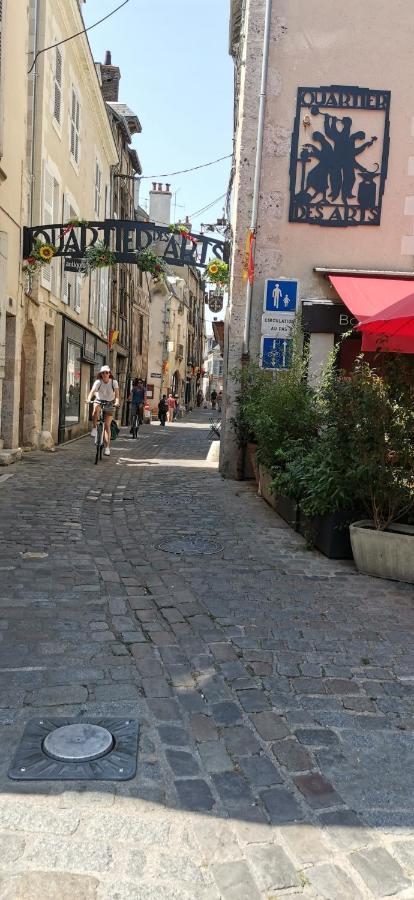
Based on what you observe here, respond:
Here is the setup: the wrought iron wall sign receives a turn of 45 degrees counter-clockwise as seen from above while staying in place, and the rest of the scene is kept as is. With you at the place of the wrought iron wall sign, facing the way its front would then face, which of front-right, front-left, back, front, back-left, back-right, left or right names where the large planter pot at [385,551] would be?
front-right

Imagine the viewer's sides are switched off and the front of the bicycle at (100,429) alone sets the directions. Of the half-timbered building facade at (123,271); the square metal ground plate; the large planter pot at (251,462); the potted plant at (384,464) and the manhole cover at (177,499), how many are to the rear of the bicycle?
1

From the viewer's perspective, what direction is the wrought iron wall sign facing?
toward the camera

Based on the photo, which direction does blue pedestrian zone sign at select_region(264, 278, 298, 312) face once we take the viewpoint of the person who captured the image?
facing the viewer

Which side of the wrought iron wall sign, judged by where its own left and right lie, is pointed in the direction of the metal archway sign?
right

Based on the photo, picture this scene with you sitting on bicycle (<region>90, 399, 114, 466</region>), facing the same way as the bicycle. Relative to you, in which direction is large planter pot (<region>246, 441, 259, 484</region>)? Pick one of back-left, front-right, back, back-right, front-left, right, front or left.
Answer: front-left

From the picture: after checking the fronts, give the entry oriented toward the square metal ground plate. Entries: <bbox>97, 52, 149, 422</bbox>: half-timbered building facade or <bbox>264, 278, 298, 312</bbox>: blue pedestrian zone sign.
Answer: the blue pedestrian zone sign

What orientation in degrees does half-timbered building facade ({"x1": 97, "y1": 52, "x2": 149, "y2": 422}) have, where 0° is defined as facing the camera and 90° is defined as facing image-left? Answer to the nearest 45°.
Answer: approximately 270°

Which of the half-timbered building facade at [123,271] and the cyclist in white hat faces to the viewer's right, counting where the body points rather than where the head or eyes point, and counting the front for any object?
the half-timbered building facade

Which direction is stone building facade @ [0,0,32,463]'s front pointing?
to the viewer's right

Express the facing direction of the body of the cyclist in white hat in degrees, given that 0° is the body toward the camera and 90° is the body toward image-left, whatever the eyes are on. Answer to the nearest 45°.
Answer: approximately 0°

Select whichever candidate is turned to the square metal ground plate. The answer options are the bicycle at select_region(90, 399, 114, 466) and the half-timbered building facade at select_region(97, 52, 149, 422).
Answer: the bicycle
